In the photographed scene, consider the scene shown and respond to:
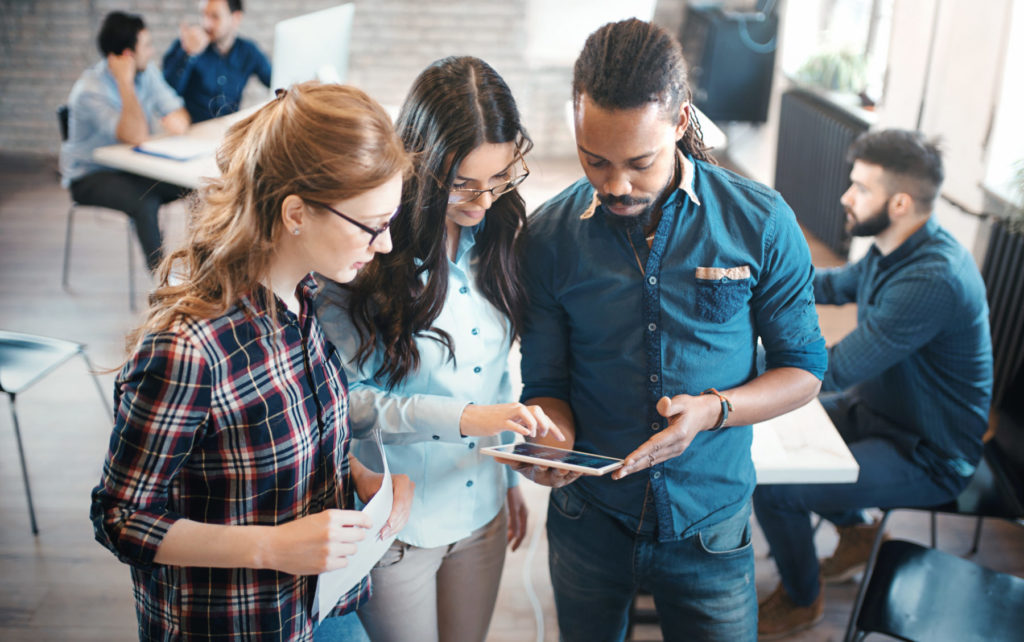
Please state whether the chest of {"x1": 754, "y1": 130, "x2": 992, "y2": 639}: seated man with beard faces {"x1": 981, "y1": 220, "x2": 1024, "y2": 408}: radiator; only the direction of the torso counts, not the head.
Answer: no

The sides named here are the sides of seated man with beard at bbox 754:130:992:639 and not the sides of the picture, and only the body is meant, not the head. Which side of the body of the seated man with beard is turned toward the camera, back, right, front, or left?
left

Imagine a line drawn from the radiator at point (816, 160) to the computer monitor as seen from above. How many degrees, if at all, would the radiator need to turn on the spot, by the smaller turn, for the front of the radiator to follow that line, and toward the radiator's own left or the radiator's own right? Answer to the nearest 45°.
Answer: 0° — it already faces it

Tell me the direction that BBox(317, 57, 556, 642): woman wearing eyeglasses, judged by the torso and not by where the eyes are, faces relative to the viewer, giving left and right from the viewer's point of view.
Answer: facing the viewer and to the right of the viewer

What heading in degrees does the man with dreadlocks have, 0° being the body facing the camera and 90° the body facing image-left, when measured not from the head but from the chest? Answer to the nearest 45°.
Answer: approximately 0°

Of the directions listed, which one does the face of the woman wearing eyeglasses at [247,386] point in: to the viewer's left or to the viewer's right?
to the viewer's right

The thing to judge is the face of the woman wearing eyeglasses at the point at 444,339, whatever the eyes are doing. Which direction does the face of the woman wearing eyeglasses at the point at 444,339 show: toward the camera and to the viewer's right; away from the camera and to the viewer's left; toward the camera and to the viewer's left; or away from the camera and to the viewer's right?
toward the camera and to the viewer's right

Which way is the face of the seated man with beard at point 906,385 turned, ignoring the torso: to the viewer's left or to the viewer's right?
to the viewer's left

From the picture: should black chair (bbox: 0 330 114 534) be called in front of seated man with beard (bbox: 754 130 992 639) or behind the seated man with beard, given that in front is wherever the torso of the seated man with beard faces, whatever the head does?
in front

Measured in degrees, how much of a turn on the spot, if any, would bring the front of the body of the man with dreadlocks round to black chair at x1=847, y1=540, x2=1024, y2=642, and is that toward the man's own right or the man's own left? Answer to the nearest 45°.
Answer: approximately 135° to the man's own left

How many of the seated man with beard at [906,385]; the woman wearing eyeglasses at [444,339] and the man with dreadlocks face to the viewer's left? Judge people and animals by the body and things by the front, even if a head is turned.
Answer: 1

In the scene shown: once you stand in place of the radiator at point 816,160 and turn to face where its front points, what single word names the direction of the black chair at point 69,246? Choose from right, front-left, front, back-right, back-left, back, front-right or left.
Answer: front

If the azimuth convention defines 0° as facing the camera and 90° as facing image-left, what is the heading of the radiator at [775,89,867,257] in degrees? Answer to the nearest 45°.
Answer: approximately 45°

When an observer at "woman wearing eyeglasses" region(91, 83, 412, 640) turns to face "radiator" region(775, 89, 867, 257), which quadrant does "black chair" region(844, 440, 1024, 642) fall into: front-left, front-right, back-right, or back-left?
front-right
